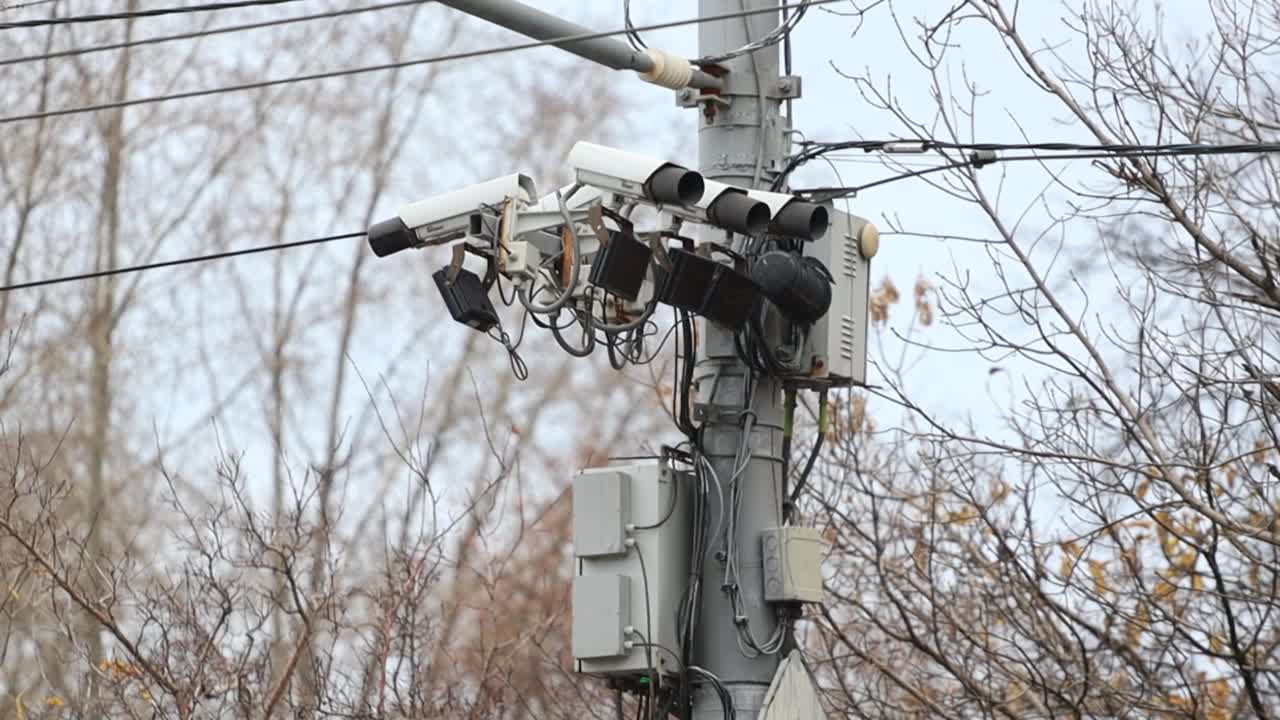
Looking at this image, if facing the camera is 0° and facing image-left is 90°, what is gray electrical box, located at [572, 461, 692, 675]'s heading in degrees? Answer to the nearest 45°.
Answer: approximately 45°

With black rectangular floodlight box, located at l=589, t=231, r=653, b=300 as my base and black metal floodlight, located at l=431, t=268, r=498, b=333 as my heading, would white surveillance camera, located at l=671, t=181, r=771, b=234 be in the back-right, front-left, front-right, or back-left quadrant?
back-right

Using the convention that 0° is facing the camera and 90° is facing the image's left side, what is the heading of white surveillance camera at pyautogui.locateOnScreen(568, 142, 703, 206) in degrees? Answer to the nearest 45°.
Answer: approximately 315°

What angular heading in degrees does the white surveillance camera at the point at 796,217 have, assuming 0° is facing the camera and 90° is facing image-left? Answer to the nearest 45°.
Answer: approximately 315°

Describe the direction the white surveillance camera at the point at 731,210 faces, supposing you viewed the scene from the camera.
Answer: facing the viewer and to the right of the viewer

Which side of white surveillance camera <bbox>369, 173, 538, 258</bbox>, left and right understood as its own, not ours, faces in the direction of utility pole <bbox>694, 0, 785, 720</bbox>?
back

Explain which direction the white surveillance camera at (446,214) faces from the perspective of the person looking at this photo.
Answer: facing to the left of the viewer
